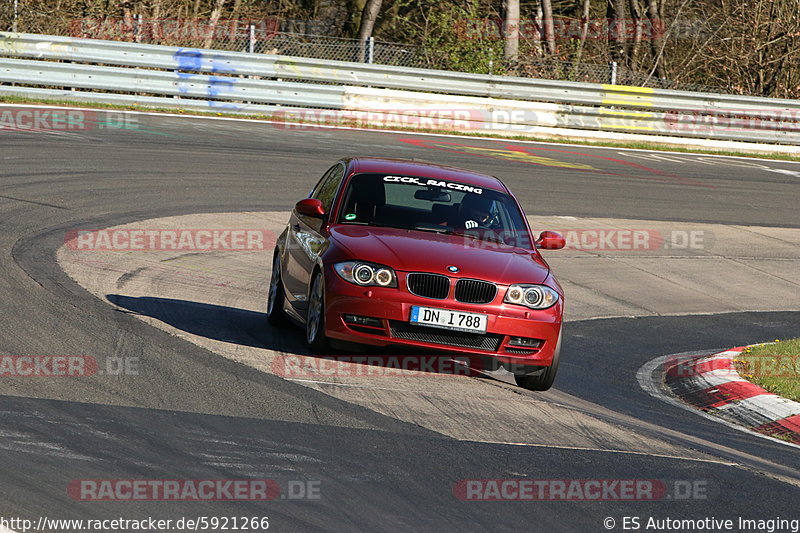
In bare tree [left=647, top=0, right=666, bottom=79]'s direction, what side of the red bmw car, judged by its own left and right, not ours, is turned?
back

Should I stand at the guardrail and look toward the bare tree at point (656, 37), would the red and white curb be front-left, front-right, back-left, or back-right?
back-right

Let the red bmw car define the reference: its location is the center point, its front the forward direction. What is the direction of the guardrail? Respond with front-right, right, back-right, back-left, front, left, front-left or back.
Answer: back

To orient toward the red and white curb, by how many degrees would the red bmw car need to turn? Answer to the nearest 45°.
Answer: approximately 90° to its left

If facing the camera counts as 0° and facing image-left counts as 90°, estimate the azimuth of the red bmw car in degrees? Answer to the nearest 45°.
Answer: approximately 0°
